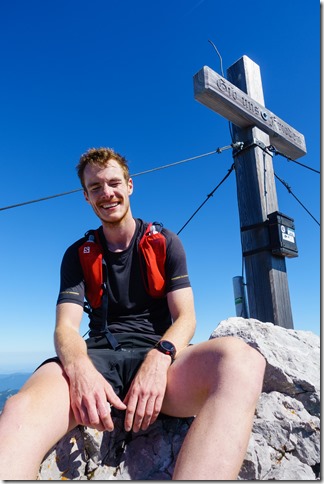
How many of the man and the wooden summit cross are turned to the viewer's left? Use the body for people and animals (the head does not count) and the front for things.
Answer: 0

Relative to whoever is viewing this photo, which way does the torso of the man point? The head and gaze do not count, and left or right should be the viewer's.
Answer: facing the viewer

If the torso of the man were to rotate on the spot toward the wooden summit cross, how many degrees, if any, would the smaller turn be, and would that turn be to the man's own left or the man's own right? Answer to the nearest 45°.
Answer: approximately 135° to the man's own left

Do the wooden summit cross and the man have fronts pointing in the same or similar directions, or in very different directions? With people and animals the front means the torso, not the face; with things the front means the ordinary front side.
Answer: same or similar directions

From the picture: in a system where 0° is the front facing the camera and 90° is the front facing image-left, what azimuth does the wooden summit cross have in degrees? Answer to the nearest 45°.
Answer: approximately 315°

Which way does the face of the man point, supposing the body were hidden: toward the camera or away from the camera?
toward the camera

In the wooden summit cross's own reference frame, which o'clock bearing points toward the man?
The man is roughly at 2 o'clock from the wooden summit cross.
